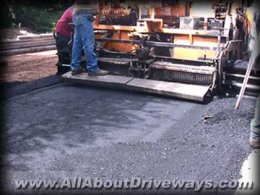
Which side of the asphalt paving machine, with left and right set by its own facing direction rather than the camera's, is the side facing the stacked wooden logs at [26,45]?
left

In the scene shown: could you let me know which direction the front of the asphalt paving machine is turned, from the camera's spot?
facing away from the viewer and to the right of the viewer
